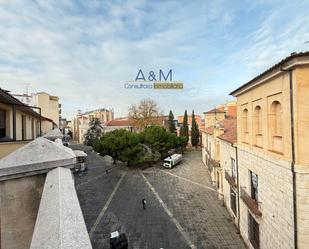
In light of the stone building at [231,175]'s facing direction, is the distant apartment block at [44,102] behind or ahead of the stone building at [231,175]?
ahead

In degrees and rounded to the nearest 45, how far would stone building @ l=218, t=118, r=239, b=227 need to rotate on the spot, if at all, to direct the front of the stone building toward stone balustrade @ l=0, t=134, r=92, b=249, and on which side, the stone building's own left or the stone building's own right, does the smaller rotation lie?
approximately 90° to the stone building's own left

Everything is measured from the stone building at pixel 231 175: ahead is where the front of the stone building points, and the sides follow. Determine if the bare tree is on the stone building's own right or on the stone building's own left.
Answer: on the stone building's own right

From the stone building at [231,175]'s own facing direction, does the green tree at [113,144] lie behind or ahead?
ahead

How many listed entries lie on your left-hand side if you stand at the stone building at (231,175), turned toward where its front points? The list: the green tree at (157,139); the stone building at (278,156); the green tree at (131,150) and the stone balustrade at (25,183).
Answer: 2

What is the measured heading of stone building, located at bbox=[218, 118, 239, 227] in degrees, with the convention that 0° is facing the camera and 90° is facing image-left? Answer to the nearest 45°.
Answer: approximately 90°

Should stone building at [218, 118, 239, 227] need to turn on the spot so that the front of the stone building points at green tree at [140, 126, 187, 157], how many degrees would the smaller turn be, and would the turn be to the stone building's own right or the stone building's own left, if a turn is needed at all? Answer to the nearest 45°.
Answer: approximately 45° to the stone building's own right

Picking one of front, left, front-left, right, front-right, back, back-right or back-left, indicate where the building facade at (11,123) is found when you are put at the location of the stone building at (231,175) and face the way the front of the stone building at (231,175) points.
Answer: front-left

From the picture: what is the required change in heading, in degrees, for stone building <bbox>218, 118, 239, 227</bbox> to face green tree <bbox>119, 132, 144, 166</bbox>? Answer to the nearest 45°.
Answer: approximately 45° to its right

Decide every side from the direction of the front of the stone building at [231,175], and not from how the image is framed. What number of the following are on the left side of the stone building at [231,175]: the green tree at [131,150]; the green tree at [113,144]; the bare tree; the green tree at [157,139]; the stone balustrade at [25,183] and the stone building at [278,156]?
2

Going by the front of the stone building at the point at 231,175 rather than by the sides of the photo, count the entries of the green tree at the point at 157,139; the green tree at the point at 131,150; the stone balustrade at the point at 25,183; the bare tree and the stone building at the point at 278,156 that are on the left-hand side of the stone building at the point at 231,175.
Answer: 2

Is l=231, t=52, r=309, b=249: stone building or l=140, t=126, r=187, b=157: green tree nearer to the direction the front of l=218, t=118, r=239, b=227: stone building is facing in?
the green tree

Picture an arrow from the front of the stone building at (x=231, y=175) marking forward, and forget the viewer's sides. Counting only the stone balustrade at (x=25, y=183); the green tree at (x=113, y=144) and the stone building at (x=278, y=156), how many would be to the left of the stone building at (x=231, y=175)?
2

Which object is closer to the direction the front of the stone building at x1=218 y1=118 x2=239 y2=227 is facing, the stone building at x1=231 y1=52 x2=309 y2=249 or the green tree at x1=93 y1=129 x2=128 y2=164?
the green tree

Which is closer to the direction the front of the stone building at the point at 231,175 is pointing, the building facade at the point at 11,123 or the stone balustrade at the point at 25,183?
the building facade

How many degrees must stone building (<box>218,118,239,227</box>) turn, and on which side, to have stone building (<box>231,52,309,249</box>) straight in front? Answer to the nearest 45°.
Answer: approximately 90° to its left
